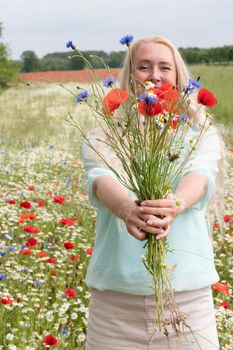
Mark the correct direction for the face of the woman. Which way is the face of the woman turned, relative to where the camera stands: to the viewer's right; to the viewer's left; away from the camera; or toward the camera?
toward the camera

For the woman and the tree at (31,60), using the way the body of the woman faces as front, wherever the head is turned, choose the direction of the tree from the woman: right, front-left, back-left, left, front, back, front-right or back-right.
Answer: back

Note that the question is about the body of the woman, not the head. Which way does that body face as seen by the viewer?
toward the camera
